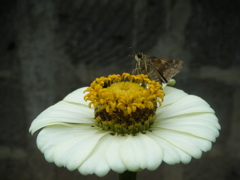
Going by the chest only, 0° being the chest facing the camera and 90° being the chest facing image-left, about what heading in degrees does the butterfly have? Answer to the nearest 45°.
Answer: approximately 90°
